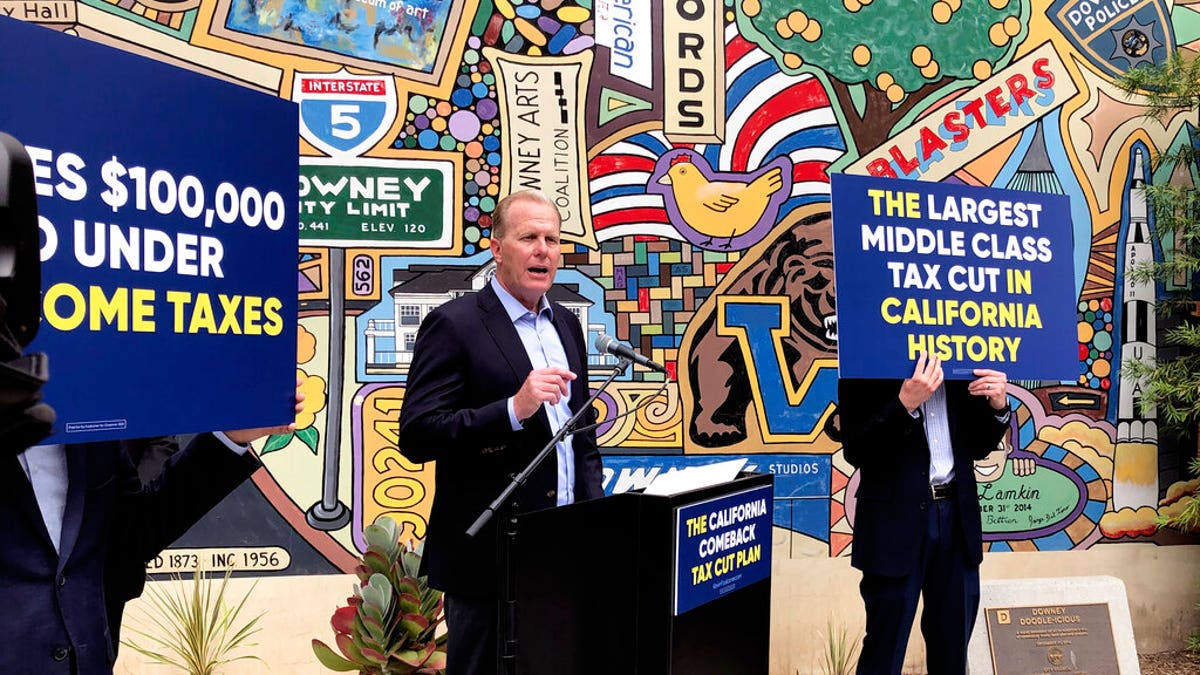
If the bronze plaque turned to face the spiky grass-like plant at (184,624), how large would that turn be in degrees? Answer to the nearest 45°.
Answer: approximately 90° to its right

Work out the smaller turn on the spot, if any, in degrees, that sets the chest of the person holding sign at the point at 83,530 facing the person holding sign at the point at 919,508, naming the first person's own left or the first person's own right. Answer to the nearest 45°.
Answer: approximately 90° to the first person's own left

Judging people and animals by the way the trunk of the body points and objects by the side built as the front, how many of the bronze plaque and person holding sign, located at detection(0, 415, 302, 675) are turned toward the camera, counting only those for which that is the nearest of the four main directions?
2

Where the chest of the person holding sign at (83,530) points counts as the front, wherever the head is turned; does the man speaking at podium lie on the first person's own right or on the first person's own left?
on the first person's own left
